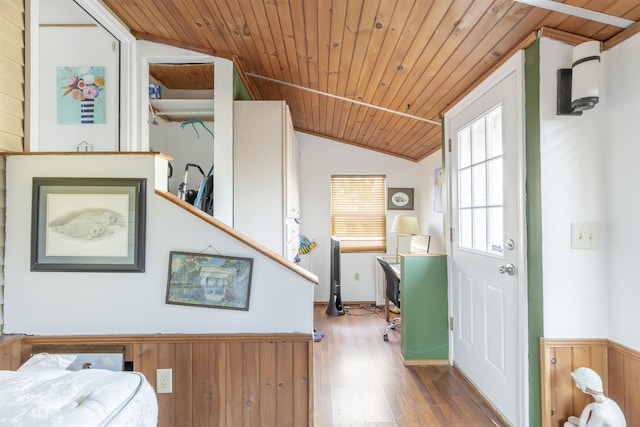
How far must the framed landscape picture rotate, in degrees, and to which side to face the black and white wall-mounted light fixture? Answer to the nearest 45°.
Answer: approximately 90° to its left

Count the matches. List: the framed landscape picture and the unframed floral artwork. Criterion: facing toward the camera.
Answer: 2

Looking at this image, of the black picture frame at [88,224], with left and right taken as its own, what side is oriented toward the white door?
left

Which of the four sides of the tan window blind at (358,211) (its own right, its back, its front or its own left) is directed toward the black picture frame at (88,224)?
front

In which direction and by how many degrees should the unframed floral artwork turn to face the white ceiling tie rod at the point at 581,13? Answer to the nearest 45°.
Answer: approximately 45° to its left

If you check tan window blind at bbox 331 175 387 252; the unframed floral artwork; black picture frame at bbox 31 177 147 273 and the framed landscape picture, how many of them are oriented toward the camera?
4

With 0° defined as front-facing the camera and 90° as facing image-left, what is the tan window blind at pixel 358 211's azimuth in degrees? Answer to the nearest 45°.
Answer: approximately 0°

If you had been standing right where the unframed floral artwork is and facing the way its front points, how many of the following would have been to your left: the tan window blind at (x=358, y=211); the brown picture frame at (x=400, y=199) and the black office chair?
3

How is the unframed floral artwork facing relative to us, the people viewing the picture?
facing the viewer

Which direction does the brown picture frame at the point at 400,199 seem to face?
toward the camera

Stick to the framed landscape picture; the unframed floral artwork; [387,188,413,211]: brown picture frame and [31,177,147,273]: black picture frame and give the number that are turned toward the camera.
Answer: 4

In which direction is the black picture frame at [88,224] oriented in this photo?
toward the camera

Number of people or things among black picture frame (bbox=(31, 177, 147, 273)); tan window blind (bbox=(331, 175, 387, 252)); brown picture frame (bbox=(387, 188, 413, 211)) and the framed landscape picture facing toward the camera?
4

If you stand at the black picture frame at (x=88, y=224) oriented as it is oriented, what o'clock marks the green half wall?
The green half wall is roughly at 9 o'clock from the black picture frame.
